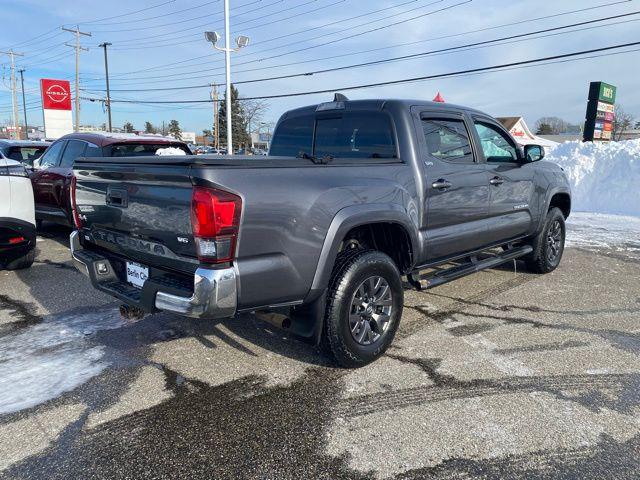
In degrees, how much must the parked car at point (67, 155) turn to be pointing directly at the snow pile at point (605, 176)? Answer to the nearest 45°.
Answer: approximately 135° to its right

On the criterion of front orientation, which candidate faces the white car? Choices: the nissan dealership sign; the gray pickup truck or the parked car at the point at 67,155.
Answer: the nissan dealership sign

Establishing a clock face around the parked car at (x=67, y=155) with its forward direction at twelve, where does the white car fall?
The white car is roughly at 8 o'clock from the parked car.

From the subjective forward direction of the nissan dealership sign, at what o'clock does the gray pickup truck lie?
The gray pickup truck is roughly at 12 o'clock from the nissan dealership sign.

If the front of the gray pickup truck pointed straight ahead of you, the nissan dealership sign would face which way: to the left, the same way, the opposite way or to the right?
to the right

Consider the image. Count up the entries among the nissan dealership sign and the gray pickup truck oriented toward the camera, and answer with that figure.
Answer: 1

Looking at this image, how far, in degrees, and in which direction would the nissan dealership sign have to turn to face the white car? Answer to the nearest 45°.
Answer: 0° — it already faces it

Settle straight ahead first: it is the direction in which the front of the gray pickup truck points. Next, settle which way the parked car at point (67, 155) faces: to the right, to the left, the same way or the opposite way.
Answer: to the left

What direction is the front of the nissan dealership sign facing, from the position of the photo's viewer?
facing the viewer

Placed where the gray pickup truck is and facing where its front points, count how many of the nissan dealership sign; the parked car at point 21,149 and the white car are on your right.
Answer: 0

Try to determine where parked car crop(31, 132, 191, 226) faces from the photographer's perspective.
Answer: facing away from the viewer and to the left of the viewer

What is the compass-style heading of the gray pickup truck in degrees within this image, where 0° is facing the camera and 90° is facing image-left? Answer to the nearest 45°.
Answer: approximately 225°

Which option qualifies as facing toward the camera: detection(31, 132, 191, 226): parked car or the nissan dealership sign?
the nissan dealership sign

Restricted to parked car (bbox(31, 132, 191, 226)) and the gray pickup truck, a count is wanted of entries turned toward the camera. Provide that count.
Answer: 0

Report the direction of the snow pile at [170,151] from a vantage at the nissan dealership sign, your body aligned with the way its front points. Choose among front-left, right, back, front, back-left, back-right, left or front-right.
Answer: front

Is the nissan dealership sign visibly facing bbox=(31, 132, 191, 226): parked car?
yes

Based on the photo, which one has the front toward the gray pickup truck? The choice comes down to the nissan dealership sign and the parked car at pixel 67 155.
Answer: the nissan dealership sign

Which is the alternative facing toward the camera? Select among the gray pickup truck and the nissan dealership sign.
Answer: the nissan dealership sign
